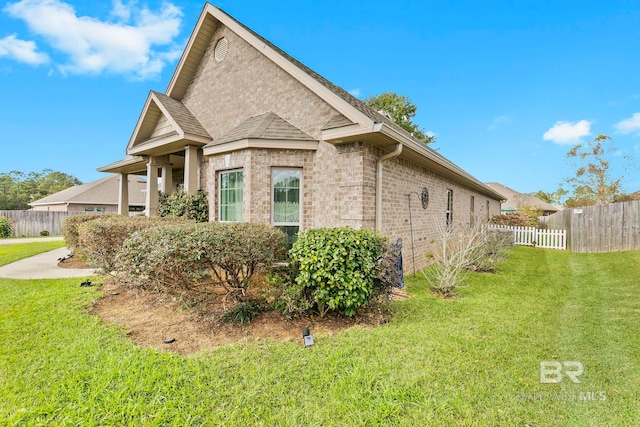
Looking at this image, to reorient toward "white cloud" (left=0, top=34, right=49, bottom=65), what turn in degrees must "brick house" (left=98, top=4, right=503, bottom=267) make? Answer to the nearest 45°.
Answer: approximately 90° to its right

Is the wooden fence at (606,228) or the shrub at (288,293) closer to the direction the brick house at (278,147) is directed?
the shrub

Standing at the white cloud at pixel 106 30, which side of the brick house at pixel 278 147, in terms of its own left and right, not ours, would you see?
right

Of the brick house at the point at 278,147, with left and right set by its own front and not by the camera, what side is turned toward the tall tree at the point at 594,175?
back

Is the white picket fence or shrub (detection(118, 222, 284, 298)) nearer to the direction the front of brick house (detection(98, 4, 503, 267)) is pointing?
the shrub

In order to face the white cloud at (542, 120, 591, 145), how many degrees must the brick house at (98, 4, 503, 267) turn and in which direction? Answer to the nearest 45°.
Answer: approximately 180°

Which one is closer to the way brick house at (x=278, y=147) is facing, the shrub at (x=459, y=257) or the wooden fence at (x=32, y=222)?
the wooden fence

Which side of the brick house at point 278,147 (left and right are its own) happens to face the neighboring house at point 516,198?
back

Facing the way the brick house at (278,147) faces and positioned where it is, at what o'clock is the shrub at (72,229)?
The shrub is roughly at 2 o'clock from the brick house.

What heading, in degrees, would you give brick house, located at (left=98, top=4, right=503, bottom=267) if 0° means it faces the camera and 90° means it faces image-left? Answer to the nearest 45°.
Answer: approximately 45°

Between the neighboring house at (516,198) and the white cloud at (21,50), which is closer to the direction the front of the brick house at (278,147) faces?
the white cloud
